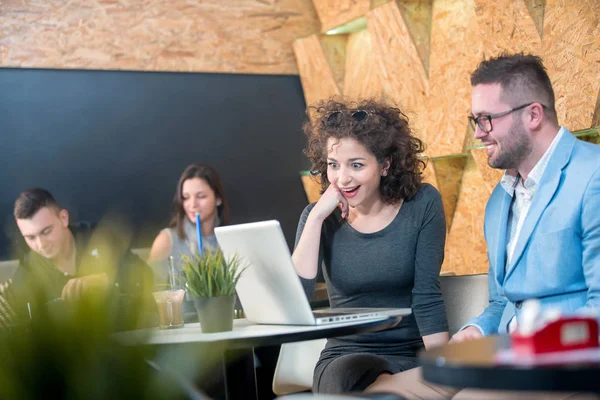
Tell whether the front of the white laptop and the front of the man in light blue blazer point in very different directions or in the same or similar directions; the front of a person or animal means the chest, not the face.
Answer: very different directions

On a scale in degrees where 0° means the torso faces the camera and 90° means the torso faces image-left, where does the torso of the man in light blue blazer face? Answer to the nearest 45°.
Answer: approximately 45°

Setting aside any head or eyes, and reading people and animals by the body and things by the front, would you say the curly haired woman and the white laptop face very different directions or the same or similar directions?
very different directions

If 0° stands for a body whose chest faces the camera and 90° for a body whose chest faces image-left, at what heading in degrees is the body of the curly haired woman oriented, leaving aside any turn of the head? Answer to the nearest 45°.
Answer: approximately 45°

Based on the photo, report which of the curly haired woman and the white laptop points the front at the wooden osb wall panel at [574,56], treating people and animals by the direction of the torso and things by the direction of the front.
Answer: the white laptop

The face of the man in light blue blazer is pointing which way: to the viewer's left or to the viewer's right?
to the viewer's left

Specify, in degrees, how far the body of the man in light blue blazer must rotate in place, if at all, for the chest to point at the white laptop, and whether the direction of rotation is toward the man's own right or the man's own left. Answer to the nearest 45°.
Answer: approximately 45° to the man's own right

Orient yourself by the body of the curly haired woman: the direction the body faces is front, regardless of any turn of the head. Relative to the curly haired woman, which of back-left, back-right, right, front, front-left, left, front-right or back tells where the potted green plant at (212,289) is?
front

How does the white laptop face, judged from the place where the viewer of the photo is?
facing away from the viewer and to the right of the viewer

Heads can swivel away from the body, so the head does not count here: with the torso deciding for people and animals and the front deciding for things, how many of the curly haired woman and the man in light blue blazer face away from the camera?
0

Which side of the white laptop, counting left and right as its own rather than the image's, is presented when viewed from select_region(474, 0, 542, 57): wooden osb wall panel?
front

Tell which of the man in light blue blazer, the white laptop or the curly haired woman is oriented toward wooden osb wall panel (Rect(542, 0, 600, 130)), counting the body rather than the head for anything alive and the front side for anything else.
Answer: the white laptop

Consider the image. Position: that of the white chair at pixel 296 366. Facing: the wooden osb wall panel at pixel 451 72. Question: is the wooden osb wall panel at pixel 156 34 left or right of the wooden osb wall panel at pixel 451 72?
left

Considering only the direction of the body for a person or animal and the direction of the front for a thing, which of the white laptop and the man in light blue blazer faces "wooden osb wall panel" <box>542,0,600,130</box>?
the white laptop
